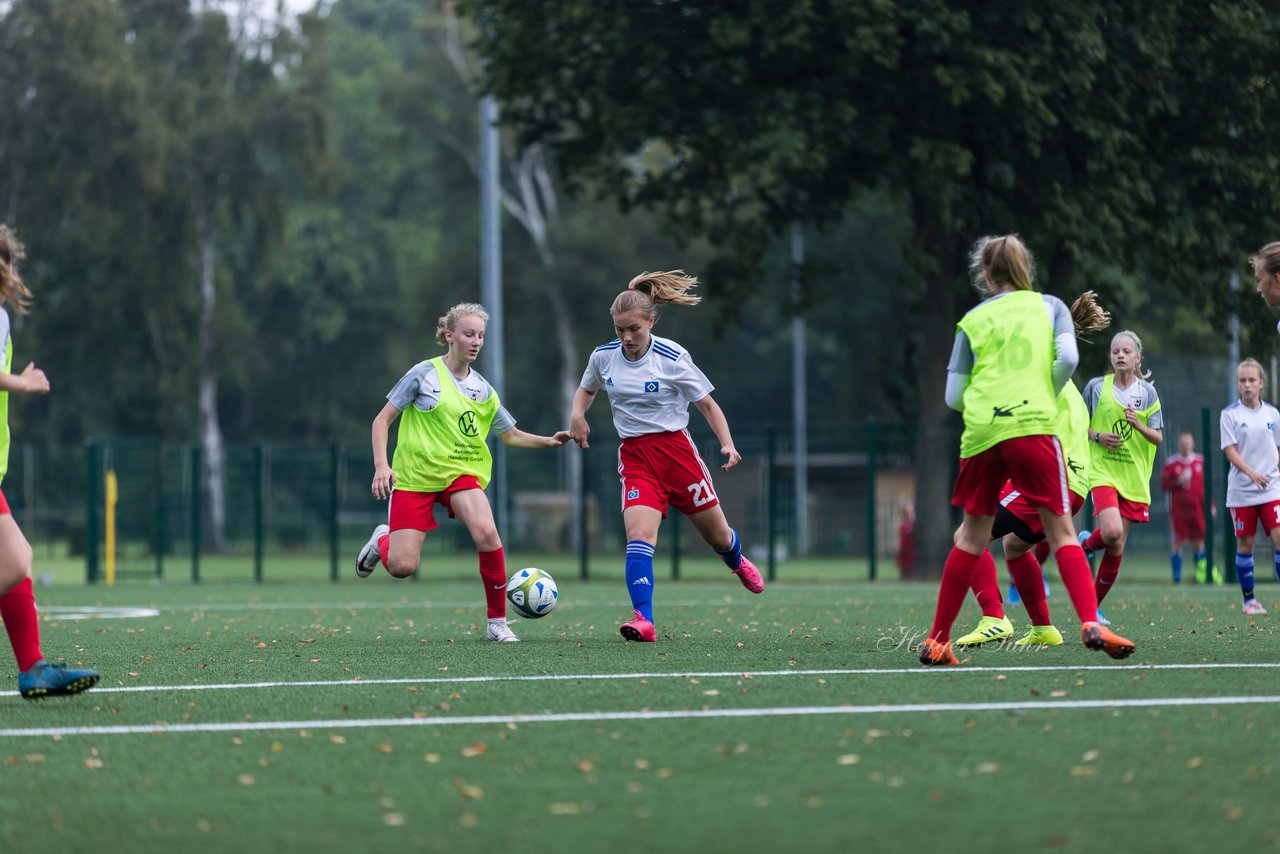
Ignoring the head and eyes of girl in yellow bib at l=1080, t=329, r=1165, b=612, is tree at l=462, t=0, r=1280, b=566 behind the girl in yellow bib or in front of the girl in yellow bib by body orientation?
behind

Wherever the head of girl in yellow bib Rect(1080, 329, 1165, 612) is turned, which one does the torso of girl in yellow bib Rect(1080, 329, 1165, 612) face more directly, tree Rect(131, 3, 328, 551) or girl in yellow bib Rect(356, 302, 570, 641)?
the girl in yellow bib

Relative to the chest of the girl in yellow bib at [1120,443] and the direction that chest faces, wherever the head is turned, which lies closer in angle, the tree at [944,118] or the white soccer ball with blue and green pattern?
the white soccer ball with blue and green pattern

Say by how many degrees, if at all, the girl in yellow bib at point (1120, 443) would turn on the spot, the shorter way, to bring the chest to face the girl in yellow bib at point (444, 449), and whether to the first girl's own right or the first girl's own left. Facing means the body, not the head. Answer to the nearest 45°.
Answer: approximately 45° to the first girl's own right

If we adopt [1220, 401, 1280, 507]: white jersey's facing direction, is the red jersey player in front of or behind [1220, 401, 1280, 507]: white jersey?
behind

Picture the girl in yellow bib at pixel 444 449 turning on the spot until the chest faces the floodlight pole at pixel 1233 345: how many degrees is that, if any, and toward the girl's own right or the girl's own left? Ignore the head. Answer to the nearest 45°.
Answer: approximately 90° to the girl's own left

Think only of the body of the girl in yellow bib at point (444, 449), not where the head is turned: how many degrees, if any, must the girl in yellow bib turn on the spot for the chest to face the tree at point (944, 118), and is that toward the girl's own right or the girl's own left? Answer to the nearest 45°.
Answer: approximately 90° to the girl's own left

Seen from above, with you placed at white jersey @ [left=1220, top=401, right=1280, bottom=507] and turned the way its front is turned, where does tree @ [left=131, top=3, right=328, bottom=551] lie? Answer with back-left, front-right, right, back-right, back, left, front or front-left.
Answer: back-right

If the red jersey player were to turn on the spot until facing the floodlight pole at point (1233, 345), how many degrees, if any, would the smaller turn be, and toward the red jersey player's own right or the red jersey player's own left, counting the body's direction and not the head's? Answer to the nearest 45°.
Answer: approximately 180°

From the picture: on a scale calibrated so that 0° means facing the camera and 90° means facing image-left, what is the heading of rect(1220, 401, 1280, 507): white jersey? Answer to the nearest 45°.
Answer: approximately 0°

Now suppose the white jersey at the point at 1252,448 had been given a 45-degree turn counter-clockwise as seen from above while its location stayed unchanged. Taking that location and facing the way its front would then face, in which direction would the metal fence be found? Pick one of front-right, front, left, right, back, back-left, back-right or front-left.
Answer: back

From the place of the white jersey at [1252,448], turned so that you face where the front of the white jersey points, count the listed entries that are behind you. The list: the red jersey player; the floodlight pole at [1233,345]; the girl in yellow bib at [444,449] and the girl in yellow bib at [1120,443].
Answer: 2
